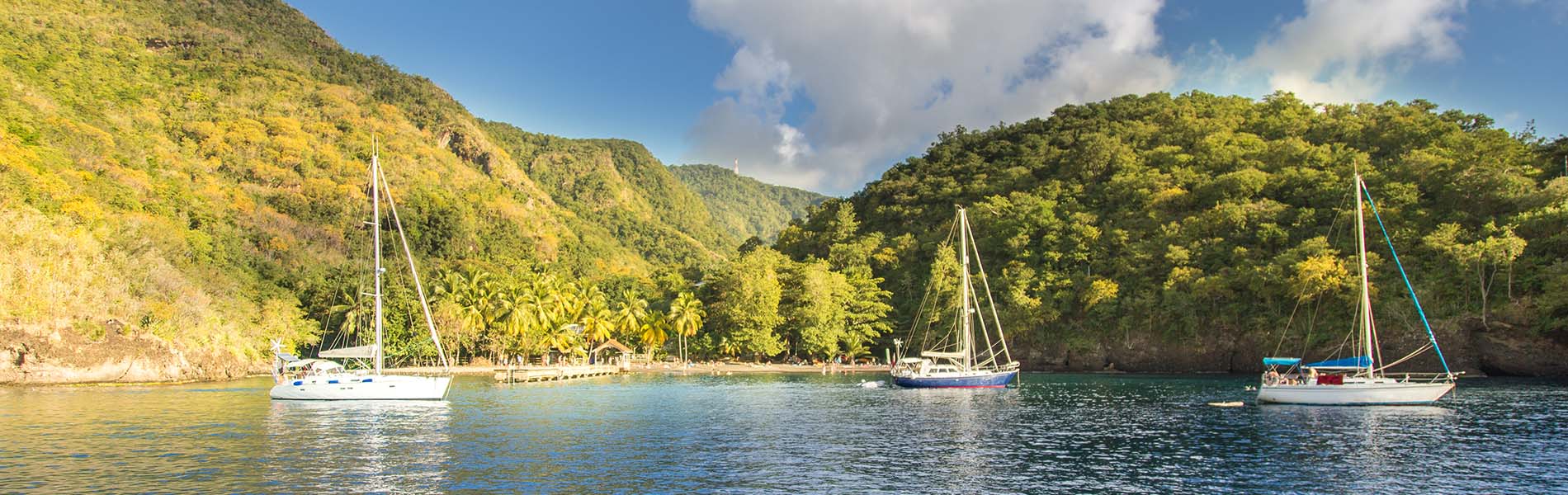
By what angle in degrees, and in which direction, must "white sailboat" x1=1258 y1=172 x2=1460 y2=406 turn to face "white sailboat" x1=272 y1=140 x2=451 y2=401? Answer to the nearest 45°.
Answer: approximately 135° to its right

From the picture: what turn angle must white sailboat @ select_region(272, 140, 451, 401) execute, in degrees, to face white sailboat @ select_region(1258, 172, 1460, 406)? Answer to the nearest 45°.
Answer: approximately 45° to its right

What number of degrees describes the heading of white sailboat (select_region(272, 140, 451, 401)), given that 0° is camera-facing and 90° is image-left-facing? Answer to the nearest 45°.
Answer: approximately 270°

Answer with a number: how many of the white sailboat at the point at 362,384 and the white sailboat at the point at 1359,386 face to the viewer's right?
2

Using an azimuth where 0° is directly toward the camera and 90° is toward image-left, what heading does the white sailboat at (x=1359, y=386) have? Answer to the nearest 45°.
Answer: approximately 270°
